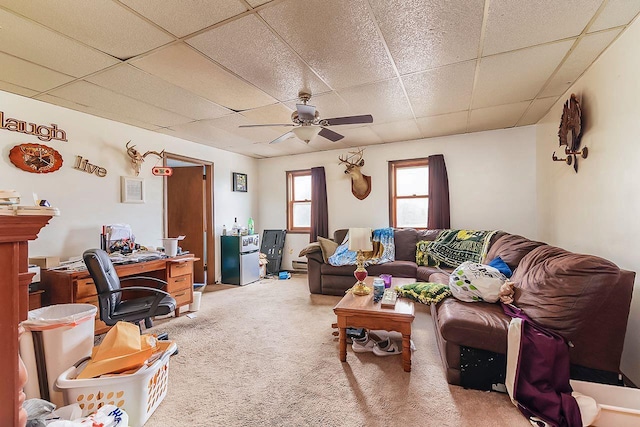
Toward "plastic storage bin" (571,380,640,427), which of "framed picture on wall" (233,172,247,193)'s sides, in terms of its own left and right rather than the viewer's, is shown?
front

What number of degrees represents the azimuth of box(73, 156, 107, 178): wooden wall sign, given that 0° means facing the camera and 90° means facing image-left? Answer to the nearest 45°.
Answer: approximately 315°

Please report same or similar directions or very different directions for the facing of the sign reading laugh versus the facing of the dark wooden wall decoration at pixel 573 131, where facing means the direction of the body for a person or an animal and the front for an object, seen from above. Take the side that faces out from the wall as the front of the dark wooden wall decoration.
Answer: very different directions

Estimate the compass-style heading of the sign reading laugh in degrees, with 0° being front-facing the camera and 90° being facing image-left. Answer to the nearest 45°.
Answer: approximately 315°

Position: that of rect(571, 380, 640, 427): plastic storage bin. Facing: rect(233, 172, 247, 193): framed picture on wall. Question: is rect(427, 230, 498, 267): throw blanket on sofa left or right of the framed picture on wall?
right

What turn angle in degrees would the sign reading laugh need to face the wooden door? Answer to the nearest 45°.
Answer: approximately 90° to its left

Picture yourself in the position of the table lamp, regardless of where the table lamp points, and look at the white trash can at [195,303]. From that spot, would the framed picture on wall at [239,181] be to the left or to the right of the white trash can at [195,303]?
right
